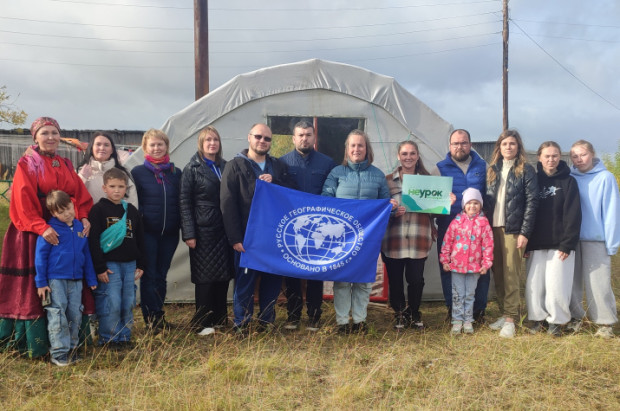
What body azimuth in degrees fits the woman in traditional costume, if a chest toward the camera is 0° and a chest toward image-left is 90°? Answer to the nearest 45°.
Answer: approximately 315°

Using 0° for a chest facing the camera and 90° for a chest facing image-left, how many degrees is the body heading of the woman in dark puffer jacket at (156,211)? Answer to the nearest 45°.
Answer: approximately 0°

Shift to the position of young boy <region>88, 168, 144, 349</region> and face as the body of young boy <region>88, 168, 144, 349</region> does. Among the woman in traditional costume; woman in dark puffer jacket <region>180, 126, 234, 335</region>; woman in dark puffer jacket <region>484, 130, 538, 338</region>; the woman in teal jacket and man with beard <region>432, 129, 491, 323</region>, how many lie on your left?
4

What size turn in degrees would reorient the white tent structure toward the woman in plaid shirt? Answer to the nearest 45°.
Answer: approximately 45° to its left
